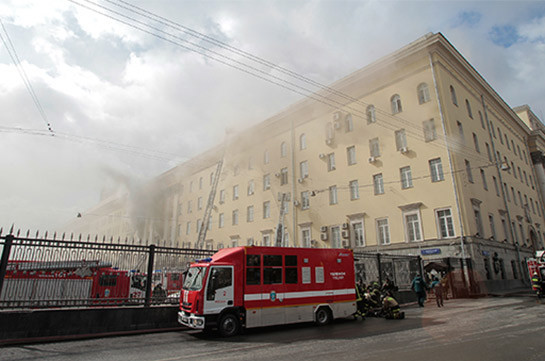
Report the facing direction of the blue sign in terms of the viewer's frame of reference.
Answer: facing the viewer

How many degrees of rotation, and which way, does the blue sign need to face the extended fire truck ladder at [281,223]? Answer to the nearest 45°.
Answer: approximately 90° to its right

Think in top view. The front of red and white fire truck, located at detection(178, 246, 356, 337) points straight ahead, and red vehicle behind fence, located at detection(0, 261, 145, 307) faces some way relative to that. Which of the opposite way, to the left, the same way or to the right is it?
the opposite way

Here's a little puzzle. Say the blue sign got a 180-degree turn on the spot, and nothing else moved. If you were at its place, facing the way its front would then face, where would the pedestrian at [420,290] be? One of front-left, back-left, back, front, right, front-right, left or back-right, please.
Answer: back

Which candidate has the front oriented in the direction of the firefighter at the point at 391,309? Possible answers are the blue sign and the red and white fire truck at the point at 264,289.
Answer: the blue sign

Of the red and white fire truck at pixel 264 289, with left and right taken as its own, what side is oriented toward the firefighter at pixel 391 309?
back

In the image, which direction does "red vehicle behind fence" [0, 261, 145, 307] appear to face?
to the viewer's right

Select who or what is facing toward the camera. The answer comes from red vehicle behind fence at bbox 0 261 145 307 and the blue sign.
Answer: the blue sign

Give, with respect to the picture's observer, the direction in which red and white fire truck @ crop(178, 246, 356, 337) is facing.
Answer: facing the viewer and to the left of the viewer

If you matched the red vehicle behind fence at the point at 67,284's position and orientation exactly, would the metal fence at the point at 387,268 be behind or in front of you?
in front
